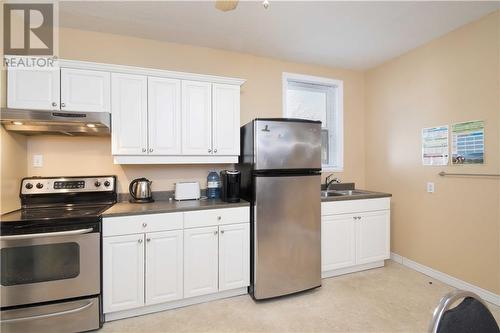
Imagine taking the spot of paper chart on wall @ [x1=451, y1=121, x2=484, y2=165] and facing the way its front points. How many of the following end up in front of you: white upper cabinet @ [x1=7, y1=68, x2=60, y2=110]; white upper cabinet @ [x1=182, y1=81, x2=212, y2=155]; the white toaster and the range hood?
4

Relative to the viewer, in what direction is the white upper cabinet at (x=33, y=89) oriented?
toward the camera

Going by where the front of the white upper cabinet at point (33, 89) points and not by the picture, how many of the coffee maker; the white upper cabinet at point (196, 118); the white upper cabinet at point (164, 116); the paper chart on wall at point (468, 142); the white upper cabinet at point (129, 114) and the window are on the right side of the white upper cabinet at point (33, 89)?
0

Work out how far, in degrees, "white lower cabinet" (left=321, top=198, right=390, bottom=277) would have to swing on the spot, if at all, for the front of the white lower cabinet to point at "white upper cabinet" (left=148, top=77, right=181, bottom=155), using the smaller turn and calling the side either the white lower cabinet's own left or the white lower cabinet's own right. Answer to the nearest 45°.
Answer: approximately 90° to the white lower cabinet's own right

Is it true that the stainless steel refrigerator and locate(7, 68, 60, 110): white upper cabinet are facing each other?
no

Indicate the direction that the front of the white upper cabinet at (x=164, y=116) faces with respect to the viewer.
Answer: facing the viewer

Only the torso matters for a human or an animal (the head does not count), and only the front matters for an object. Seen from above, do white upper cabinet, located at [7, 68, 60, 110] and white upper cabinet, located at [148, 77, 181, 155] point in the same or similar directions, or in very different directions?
same or similar directions

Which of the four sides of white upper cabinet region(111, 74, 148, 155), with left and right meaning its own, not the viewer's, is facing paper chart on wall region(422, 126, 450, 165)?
left

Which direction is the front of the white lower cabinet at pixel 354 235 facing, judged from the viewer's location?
facing the viewer and to the right of the viewer

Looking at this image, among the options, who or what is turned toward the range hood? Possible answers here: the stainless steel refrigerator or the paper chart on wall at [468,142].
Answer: the paper chart on wall

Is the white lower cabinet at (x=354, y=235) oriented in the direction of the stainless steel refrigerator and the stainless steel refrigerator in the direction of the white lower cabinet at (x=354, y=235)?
no

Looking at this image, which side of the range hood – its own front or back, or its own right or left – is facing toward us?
front

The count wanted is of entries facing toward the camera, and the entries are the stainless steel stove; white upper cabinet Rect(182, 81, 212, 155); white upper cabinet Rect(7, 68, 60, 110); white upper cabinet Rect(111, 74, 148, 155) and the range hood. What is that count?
5

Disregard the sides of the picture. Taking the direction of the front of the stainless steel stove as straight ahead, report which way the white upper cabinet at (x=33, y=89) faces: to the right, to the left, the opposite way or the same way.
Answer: the same way

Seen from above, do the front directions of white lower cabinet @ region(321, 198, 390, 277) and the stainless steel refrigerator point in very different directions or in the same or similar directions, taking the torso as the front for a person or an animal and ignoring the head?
same or similar directions

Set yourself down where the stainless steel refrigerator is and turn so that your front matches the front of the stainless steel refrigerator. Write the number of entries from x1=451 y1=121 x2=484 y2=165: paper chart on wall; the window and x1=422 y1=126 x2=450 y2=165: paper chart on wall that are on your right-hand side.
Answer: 0

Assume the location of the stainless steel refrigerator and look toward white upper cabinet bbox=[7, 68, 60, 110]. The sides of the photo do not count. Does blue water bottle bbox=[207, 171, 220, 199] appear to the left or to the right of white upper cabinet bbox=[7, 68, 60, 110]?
right

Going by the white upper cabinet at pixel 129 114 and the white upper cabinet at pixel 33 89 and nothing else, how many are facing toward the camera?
2

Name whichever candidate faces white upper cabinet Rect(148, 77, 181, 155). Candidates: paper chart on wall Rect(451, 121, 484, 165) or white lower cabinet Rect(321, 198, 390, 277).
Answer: the paper chart on wall

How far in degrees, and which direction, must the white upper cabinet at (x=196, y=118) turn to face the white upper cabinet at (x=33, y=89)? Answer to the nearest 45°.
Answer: approximately 90° to its right

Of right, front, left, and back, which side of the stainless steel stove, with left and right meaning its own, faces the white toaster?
left
